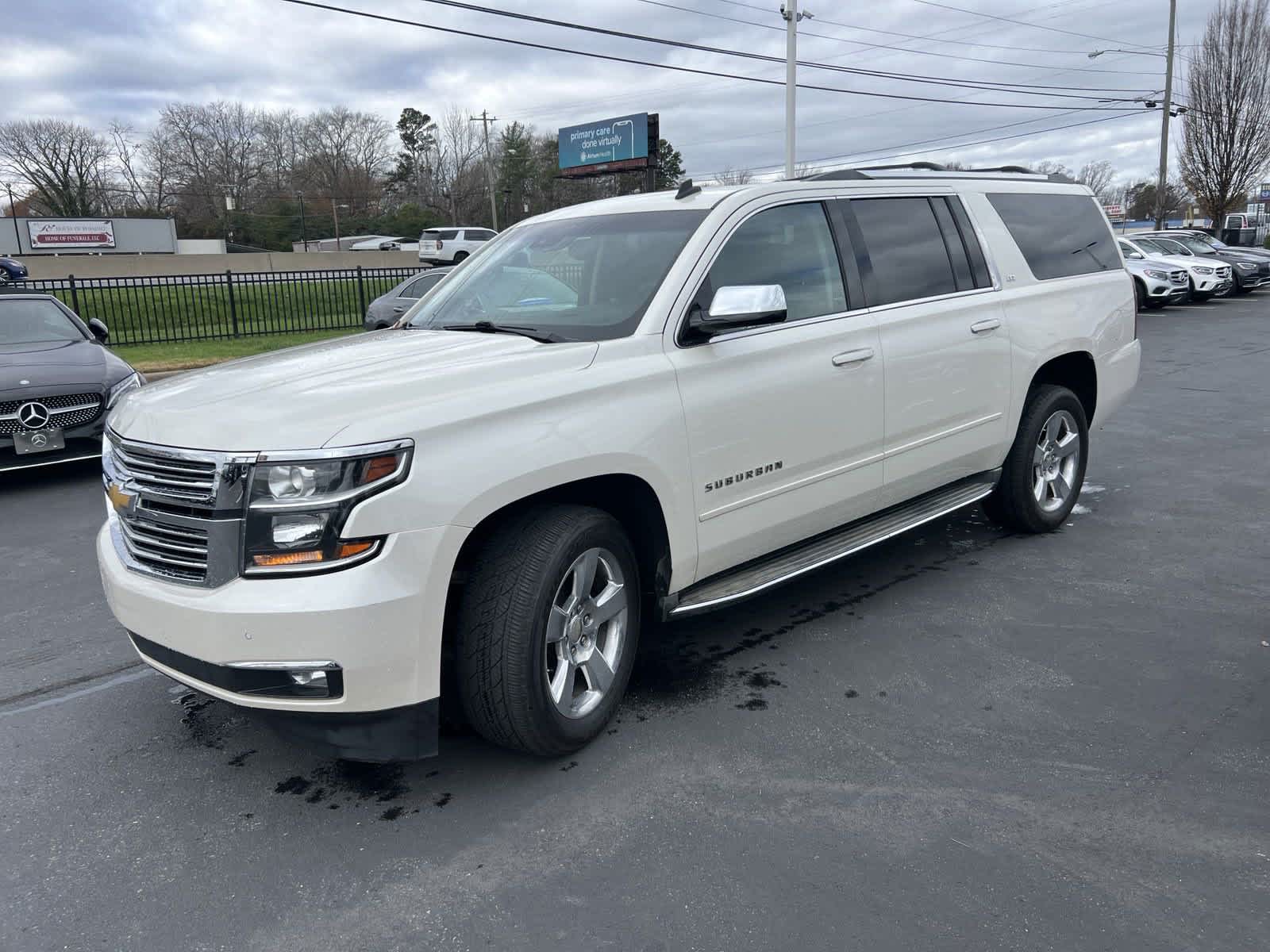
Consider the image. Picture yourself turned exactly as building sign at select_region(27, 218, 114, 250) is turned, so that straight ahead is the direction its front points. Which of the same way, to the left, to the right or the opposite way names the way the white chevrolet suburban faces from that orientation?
to the right

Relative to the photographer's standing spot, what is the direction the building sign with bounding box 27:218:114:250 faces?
facing the viewer

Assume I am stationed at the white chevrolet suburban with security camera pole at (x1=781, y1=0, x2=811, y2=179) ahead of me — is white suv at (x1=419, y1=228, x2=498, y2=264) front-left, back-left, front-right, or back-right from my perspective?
front-left

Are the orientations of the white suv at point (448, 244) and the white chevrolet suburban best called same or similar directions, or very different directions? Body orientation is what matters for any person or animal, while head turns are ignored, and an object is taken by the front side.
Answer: very different directions

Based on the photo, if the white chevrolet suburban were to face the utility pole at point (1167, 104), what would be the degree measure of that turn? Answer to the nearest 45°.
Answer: approximately 180°

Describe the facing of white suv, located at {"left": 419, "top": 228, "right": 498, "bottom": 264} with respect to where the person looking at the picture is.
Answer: facing away from the viewer and to the right of the viewer

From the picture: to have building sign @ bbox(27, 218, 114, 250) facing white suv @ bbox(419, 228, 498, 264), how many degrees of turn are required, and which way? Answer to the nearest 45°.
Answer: approximately 45° to its left

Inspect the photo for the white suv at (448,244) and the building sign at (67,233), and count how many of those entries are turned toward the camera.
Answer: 1

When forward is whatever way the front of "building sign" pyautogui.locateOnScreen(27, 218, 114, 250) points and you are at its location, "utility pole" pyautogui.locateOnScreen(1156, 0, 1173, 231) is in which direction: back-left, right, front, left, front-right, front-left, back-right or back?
front-left

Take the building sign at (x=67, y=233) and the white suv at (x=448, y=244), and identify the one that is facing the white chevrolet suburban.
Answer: the building sign

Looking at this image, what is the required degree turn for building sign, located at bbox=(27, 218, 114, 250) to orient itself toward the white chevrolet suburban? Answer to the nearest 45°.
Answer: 0° — it already faces it

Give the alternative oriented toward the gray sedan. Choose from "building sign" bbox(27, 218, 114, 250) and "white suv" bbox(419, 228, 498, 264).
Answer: the building sign

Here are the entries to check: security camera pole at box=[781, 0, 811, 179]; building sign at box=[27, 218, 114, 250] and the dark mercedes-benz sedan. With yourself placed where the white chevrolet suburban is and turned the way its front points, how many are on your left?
0

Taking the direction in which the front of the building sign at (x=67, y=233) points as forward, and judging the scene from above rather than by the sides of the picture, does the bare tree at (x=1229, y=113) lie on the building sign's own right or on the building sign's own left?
on the building sign's own left

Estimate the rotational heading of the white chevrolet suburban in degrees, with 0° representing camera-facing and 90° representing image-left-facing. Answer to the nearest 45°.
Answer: approximately 45°

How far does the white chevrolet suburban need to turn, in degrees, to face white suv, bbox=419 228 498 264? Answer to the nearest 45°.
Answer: approximately 135° to its right
